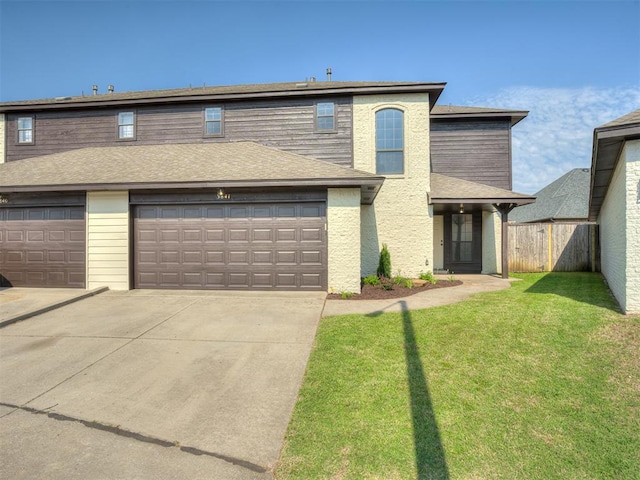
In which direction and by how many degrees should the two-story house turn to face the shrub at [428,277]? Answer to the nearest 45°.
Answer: approximately 90° to its left

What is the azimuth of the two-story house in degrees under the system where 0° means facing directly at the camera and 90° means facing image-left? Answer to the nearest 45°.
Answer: approximately 0°

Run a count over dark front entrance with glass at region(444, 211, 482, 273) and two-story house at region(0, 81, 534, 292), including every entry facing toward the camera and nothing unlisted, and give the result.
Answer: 2

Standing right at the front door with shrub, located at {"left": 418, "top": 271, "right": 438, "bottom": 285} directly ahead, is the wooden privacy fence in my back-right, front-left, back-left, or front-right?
back-left

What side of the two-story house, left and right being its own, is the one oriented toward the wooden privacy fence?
left
